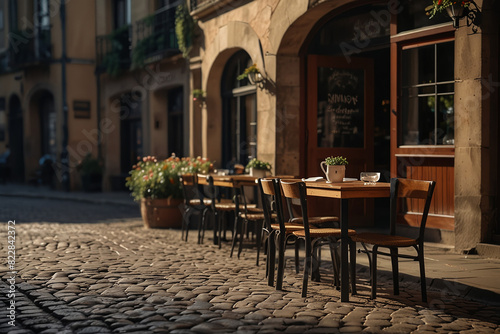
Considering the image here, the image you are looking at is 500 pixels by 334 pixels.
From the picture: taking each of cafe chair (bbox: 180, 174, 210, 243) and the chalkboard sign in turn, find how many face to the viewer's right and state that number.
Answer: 1

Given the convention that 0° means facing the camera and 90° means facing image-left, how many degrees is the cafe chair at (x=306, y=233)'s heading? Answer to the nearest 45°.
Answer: approximately 225°

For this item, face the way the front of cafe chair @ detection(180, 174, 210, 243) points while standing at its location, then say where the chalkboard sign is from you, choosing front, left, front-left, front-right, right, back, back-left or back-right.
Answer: front

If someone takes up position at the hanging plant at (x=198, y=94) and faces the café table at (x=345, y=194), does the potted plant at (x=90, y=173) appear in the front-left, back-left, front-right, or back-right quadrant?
back-right

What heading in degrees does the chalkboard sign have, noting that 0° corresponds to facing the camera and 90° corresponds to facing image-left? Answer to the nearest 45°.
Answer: approximately 0°

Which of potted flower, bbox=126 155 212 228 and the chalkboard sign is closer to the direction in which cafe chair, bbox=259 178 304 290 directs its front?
the chalkboard sign

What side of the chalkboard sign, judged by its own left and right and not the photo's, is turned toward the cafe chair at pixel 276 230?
front

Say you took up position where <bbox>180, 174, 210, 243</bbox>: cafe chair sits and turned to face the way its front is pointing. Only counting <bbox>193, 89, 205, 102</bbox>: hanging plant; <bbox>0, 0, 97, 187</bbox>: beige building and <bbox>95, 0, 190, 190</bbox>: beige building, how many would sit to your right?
0

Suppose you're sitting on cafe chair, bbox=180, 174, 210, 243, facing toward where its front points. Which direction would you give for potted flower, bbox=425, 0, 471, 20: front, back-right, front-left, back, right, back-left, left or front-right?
front-right

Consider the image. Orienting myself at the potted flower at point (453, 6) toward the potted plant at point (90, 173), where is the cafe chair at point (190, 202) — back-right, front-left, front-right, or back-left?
front-left

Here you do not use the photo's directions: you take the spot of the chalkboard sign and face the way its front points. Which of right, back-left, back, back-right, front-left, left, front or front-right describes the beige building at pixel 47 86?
back-right

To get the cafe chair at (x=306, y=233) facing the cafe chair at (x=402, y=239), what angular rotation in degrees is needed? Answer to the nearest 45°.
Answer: approximately 45° to its right
